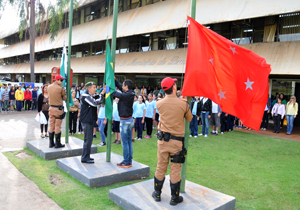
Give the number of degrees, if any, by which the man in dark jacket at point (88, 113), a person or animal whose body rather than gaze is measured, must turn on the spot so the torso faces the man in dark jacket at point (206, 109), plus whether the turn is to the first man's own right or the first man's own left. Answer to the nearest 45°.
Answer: approximately 45° to the first man's own left

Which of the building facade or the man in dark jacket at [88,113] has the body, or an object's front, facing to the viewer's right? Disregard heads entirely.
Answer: the man in dark jacket

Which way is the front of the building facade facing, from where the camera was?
facing the viewer and to the left of the viewer

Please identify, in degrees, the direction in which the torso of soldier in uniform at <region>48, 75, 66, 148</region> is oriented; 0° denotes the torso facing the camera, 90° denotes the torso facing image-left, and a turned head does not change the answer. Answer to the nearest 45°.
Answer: approximately 225°

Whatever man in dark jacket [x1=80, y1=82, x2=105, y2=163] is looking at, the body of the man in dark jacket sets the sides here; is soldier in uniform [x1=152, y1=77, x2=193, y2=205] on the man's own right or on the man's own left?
on the man's own right

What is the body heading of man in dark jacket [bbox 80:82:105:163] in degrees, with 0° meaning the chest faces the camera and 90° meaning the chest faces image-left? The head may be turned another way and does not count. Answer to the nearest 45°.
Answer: approximately 270°

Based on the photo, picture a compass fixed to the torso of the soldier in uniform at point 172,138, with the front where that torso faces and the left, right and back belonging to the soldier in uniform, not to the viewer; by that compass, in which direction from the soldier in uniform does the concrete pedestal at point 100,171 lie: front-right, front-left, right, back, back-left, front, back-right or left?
left

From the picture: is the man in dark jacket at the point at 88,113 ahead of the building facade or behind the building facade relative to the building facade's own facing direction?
ahead

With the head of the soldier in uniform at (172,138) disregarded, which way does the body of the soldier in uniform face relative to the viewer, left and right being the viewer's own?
facing away from the viewer and to the right of the viewer

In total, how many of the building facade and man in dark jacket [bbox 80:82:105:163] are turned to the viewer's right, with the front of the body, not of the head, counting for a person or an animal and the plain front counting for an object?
1
